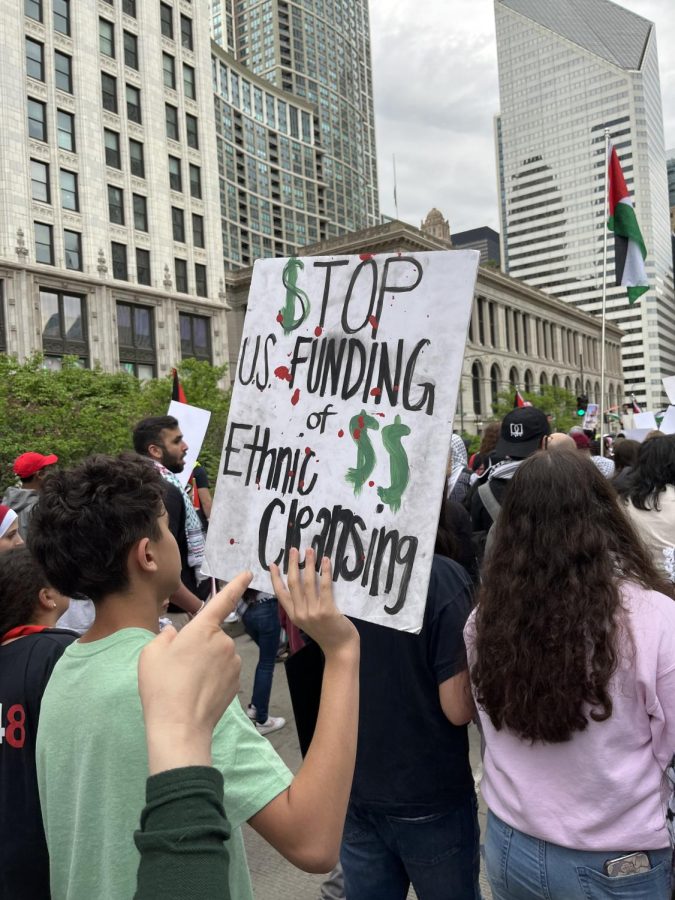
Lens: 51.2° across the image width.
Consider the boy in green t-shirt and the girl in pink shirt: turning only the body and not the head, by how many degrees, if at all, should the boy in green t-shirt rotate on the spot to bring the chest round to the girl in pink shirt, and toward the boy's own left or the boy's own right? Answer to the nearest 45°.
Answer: approximately 45° to the boy's own right

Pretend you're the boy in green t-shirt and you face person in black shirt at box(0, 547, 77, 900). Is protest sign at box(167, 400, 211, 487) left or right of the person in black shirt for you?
right

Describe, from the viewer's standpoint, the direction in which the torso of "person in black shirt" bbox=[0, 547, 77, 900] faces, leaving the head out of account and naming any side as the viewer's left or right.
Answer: facing away from the viewer and to the right of the viewer

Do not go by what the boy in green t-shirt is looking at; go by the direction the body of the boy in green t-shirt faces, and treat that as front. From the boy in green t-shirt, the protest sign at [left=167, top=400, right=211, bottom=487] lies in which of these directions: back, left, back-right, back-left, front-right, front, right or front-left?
front-left

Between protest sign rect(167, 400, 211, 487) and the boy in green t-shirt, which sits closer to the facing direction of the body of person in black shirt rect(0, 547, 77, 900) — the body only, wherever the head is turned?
the protest sign

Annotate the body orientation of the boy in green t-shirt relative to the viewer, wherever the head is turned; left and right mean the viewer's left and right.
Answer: facing away from the viewer and to the right of the viewer

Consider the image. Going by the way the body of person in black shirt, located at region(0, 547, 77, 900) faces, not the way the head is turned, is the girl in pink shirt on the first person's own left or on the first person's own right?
on the first person's own right

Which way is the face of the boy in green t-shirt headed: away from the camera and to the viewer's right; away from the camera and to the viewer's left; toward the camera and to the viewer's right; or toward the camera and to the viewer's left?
away from the camera and to the viewer's right

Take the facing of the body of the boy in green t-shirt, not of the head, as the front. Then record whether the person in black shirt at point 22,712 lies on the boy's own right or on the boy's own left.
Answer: on the boy's own left

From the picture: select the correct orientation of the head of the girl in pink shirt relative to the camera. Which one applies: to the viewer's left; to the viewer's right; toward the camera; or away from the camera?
away from the camera

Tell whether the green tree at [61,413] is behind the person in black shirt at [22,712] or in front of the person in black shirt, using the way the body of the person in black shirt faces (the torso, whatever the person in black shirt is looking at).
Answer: in front
